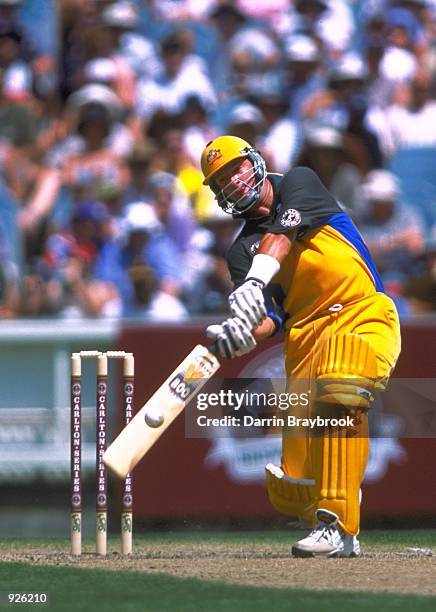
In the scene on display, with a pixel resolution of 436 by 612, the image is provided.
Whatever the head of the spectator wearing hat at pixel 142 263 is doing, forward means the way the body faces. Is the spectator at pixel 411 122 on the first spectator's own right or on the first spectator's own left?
on the first spectator's own left

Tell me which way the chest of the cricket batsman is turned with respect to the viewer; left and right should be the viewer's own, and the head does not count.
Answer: facing the viewer and to the left of the viewer

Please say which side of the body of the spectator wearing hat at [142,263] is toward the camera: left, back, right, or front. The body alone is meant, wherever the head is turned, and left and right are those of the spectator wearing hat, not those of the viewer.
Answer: front

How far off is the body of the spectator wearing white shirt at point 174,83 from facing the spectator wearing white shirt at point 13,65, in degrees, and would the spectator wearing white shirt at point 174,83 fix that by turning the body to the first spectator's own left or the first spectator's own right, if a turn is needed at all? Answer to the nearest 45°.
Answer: approximately 90° to the first spectator's own right

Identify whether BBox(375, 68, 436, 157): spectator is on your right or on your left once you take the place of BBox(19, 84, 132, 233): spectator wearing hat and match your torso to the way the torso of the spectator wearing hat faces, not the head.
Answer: on your left

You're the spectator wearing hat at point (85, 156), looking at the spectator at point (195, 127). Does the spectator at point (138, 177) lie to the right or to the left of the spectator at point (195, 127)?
right

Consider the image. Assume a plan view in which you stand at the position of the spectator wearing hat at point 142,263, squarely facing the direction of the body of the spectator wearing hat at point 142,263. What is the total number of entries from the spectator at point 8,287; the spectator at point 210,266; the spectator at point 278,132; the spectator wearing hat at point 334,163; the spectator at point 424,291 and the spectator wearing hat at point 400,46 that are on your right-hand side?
1

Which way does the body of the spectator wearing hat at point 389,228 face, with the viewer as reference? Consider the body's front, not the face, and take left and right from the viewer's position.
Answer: facing the viewer

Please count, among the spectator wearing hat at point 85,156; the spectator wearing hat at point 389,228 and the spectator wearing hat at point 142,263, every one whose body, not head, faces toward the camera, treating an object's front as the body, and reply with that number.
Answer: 3
